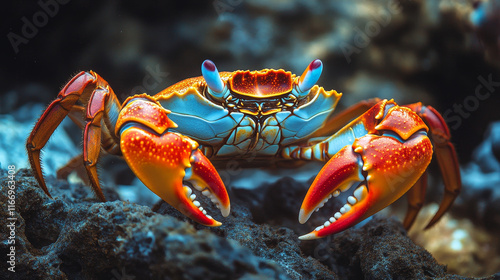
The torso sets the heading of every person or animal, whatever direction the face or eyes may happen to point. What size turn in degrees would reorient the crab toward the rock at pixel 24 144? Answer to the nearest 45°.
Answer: approximately 135° to its right

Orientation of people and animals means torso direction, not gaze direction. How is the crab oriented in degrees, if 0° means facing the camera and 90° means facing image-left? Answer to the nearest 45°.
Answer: approximately 0°
